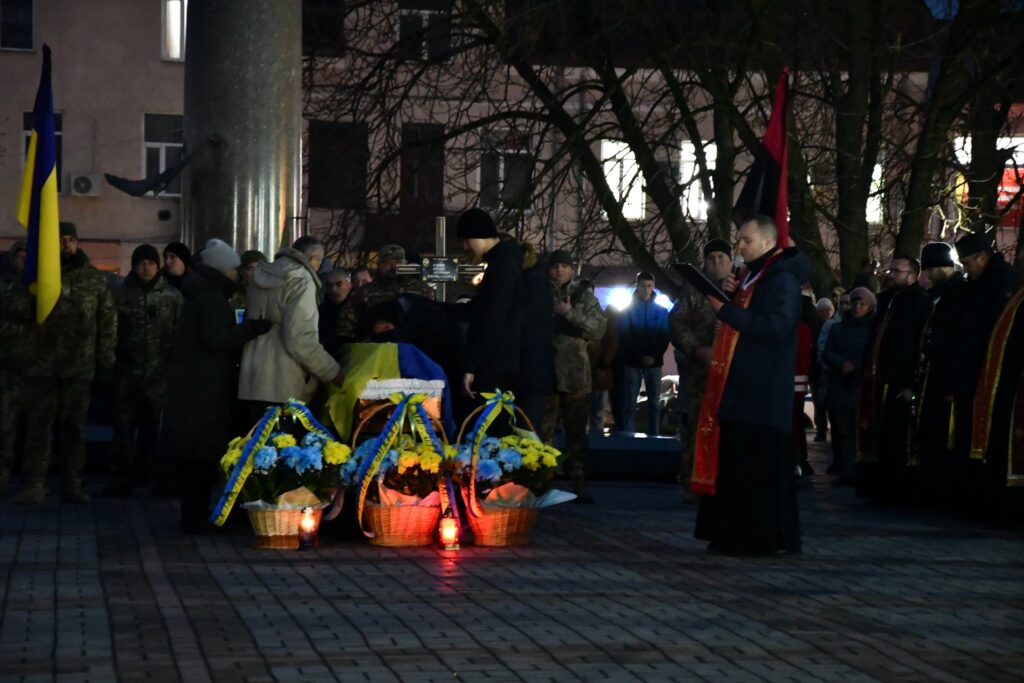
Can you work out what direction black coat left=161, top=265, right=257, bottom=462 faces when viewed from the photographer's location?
facing to the right of the viewer

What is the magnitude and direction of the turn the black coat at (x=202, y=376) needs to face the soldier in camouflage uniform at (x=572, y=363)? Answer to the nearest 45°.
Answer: approximately 45° to its left

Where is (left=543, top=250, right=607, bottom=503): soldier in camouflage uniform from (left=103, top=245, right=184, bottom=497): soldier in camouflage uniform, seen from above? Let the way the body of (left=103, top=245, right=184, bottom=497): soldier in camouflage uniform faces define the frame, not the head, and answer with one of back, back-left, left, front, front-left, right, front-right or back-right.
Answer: left

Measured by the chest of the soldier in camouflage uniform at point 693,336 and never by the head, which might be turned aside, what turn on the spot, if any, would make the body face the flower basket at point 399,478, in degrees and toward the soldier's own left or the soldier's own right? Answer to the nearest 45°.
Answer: approximately 45° to the soldier's own right

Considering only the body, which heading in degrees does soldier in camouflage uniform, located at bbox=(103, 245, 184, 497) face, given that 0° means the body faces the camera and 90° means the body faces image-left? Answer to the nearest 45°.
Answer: approximately 0°

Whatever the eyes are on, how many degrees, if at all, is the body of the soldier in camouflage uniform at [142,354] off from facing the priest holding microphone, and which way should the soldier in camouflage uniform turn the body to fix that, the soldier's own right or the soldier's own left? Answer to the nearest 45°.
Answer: approximately 45° to the soldier's own left
